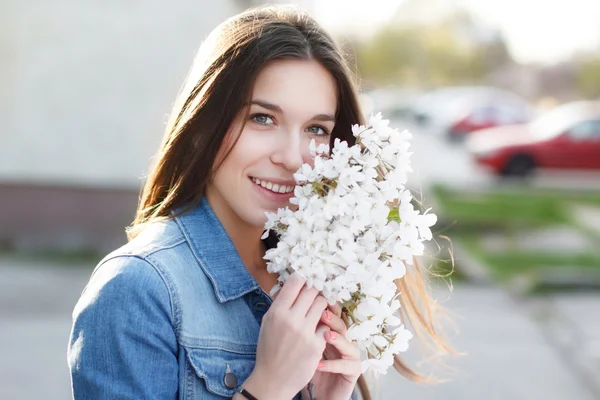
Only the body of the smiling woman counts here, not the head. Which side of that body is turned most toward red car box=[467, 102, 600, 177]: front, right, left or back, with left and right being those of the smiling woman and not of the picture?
left

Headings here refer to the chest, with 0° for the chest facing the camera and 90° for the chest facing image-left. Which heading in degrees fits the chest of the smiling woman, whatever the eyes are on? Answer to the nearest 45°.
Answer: approximately 315°

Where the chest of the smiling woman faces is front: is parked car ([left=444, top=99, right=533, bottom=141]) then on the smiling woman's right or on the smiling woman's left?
on the smiling woman's left
